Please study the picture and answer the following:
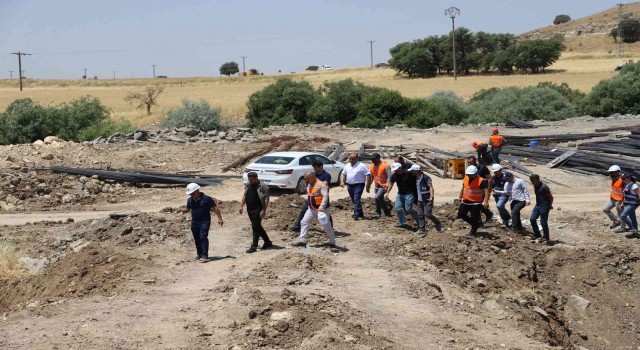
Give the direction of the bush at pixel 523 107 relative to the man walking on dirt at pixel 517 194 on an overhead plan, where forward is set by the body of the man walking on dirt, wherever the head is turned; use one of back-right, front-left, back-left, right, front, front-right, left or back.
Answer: back-right

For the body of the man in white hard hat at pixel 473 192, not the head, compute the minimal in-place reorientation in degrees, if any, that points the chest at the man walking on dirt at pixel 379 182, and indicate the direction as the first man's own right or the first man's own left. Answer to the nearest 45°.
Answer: approximately 90° to the first man's own right

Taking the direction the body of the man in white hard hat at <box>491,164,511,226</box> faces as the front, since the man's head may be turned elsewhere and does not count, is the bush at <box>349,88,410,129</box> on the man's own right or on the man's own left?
on the man's own right

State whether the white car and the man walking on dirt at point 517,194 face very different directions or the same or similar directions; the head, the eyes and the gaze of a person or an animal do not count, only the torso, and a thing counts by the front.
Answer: very different directions

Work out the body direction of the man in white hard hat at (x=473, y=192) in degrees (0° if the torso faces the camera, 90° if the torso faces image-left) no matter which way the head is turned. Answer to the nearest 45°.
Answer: approximately 45°

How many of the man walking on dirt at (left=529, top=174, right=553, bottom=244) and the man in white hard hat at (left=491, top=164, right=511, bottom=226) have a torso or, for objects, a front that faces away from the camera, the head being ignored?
0

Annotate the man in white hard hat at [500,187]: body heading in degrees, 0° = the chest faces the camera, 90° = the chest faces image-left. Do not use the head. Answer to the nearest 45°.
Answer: approximately 45°

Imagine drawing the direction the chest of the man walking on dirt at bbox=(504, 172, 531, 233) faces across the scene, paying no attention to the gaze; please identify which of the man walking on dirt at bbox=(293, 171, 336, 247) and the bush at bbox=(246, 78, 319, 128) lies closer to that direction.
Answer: the man walking on dirt

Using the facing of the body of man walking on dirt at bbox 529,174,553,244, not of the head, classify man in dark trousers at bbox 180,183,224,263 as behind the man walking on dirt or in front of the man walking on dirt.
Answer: in front

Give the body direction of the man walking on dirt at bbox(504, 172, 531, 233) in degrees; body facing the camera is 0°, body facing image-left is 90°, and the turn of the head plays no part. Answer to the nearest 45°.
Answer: approximately 45°

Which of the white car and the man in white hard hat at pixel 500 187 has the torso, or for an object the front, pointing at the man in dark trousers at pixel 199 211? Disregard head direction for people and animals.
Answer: the man in white hard hat

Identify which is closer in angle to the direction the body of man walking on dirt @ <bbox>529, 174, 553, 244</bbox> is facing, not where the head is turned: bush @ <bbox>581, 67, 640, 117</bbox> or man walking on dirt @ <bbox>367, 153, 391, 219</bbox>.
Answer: the man walking on dirt
